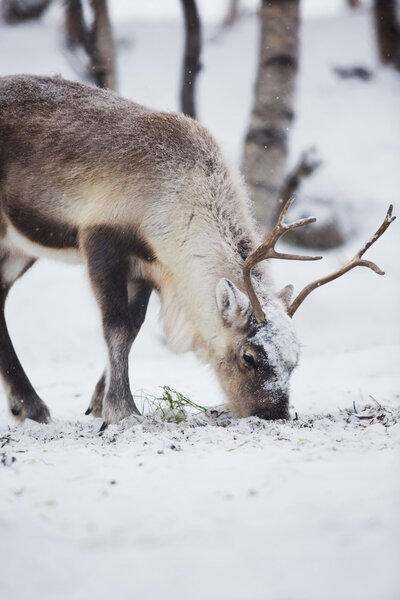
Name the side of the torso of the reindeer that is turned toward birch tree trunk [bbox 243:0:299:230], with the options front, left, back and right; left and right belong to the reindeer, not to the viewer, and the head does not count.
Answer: left

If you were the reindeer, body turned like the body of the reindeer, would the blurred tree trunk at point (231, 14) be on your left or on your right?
on your left

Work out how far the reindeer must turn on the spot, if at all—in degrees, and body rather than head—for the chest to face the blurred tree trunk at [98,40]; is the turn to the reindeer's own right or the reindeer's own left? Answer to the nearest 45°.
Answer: approximately 90° to the reindeer's own left

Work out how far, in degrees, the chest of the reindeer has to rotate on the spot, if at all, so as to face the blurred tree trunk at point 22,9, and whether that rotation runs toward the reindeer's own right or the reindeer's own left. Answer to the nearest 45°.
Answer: approximately 90° to the reindeer's own left

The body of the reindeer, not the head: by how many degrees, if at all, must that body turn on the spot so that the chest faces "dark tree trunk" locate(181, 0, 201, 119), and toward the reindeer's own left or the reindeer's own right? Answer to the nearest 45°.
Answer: approximately 90° to the reindeer's own left

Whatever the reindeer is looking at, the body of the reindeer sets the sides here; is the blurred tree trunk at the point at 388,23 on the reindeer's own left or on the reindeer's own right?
on the reindeer's own left

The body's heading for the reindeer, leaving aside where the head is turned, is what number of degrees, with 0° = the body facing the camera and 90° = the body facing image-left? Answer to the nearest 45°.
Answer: approximately 270°
